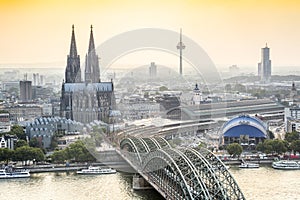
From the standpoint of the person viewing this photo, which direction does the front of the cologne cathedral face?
facing away from the viewer

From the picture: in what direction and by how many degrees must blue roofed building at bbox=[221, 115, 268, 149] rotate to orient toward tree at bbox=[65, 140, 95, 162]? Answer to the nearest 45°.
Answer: approximately 45° to its right
